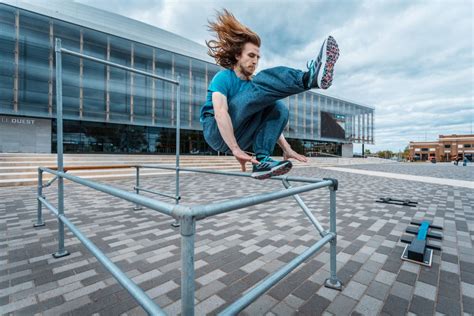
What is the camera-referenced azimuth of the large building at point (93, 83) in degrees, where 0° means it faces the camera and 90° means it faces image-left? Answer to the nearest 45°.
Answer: approximately 315°
